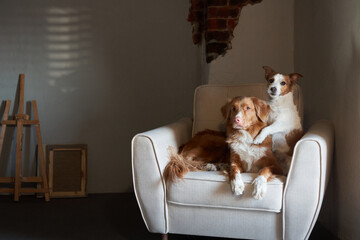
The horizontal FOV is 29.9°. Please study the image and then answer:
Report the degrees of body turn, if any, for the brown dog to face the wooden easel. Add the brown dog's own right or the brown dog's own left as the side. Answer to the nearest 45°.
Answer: approximately 135° to the brown dog's own right

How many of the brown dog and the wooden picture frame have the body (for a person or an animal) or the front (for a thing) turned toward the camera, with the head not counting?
2

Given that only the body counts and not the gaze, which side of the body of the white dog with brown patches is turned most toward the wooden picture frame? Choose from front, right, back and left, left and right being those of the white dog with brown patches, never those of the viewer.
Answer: right

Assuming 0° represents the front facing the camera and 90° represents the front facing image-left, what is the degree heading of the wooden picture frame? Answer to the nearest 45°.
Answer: approximately 0°

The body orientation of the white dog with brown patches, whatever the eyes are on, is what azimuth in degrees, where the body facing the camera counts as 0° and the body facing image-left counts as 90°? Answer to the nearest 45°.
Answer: approximately 45°
